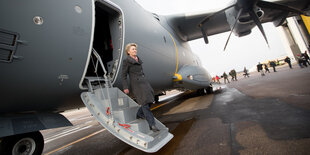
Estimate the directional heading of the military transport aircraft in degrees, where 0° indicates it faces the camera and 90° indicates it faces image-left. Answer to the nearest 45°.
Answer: approximately 45°
